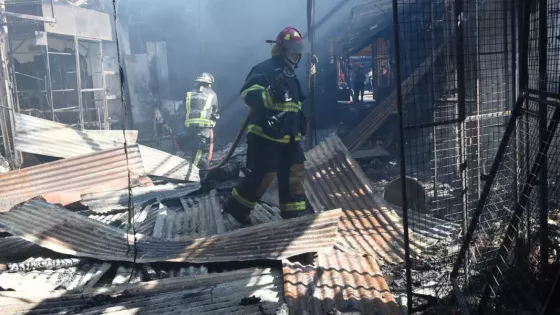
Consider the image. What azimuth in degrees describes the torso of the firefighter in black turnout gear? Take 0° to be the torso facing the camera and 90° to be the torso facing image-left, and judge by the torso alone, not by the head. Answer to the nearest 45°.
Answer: approximately 315°

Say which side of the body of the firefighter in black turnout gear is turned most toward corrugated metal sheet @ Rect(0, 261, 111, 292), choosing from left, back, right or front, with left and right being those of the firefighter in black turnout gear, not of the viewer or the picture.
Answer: right

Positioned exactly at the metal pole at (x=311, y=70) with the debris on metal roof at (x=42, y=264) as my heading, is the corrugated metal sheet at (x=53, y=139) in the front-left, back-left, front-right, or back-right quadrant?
front-right

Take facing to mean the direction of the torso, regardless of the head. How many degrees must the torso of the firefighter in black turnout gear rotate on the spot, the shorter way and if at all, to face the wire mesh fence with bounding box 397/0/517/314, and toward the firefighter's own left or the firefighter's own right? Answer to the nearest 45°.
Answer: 0° — they already face it

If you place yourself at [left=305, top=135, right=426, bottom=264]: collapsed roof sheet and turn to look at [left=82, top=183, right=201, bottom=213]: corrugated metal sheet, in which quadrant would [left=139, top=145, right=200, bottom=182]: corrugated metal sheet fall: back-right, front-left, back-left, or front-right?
front-right

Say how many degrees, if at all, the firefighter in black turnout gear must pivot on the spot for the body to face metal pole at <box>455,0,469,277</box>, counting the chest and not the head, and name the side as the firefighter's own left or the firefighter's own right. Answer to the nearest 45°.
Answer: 0° — they already face it

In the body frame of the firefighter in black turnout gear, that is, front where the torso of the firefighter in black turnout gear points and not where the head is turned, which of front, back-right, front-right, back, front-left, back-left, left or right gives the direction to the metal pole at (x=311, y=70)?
back-left

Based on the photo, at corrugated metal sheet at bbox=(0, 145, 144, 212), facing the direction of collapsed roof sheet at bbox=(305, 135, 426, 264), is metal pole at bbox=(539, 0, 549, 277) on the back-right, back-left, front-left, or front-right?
front-right

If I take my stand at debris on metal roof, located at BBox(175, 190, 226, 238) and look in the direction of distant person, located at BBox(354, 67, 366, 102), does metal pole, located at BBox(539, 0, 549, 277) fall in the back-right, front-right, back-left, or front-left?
back-right
